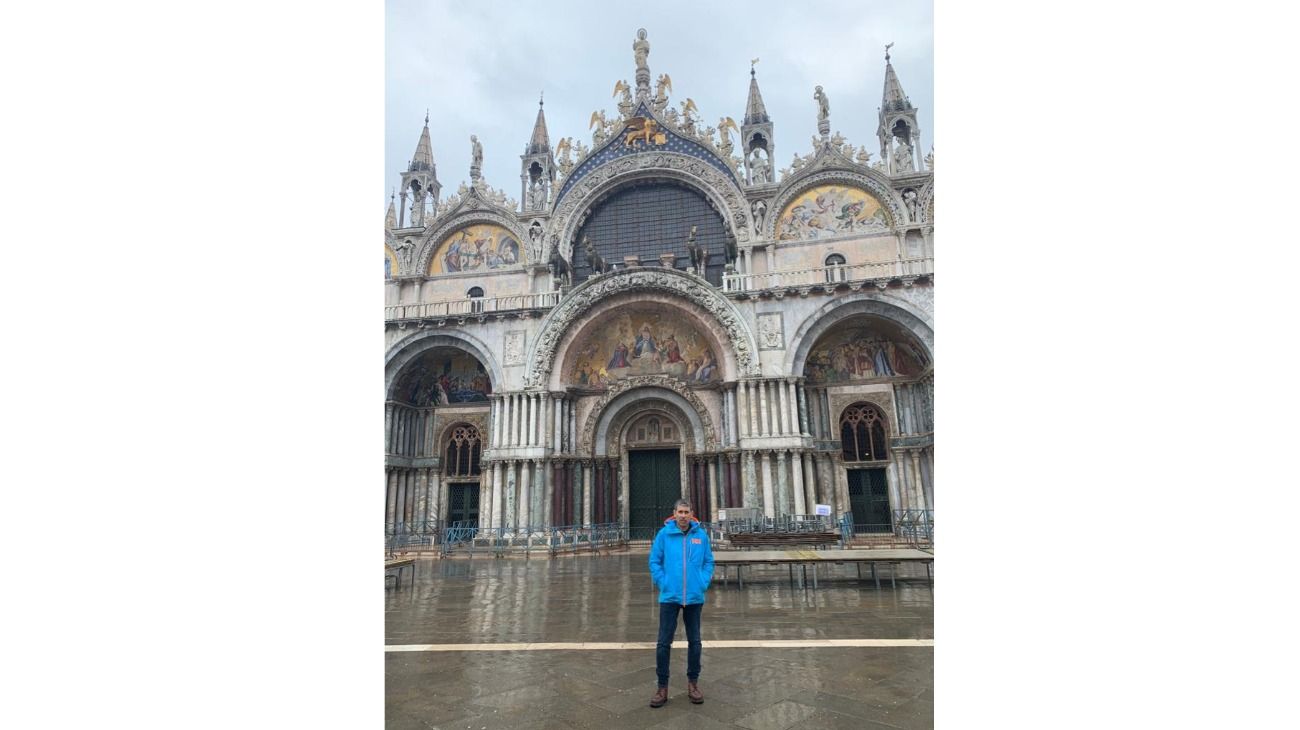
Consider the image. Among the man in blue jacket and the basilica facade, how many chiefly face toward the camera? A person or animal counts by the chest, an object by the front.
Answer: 2

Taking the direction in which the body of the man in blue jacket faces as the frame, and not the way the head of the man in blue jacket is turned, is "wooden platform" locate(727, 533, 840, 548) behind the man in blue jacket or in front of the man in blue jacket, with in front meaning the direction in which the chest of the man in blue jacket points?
behind

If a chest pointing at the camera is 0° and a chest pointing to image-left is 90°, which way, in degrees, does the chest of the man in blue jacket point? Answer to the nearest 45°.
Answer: approximately 0°

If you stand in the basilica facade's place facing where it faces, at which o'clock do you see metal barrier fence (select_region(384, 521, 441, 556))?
The metal barrier fence is roughly at 3 o'clock from the basilica facade.

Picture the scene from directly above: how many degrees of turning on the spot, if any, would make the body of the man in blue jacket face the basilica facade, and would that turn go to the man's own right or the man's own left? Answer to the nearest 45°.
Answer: approximately 180°
